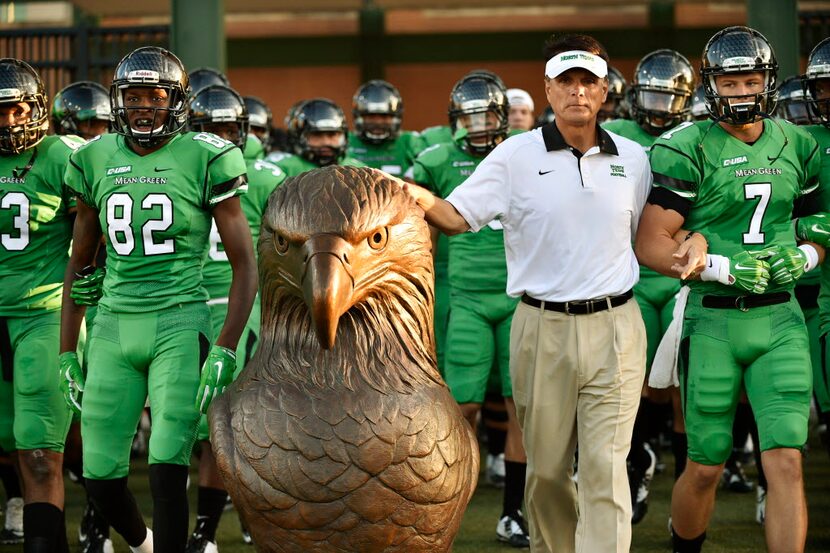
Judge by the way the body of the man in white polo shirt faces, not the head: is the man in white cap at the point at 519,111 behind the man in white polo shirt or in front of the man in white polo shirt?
behind

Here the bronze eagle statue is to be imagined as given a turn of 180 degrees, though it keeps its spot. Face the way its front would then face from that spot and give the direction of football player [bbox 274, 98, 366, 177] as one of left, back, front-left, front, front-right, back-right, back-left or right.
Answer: front

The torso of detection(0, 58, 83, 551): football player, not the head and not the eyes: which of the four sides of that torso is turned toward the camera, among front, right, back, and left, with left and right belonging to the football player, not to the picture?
front

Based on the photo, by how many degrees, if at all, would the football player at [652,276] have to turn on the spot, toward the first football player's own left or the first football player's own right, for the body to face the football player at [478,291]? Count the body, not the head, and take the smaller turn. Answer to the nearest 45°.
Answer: approximately 45° to the first football player's own right

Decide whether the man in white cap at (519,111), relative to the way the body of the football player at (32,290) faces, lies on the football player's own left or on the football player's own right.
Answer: on the football player's own left

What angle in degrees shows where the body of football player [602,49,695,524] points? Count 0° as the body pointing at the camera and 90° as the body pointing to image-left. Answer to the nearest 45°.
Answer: approximately 0°

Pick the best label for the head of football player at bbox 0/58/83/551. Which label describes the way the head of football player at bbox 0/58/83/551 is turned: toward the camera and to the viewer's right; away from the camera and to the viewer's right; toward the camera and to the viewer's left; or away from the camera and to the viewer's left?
toward the camera and to the viewer's right

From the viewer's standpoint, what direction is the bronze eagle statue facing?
toward the camera

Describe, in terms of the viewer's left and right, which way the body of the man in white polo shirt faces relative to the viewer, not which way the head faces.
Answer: facing the viewer

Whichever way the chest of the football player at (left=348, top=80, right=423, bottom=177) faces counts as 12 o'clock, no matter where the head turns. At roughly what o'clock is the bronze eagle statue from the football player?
The bronze eagle statue is roughly at 12 o'clock from the football player.

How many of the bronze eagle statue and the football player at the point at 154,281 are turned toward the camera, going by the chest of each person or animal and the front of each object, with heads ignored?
2
